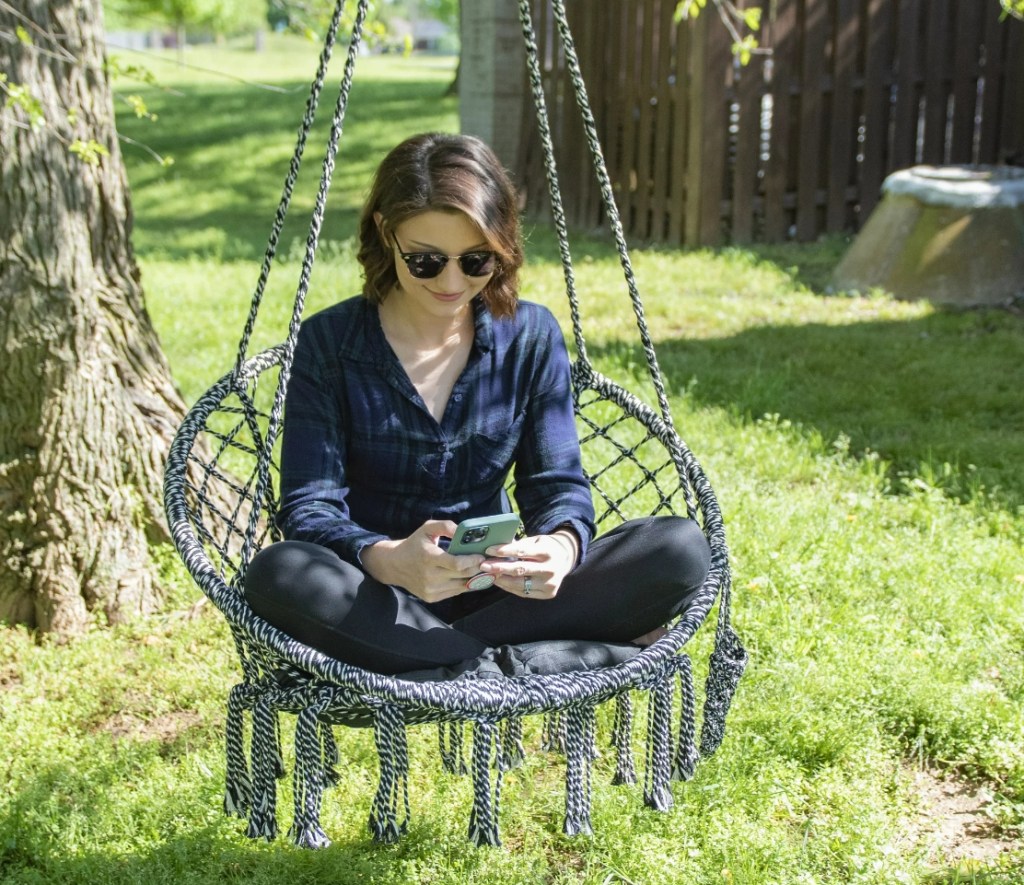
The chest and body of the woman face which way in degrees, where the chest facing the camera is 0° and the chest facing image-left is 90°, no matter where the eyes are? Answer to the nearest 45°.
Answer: approximately 0°

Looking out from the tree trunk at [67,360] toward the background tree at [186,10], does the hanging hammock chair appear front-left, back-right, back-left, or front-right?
back-right

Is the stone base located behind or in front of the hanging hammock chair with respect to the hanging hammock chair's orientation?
behind

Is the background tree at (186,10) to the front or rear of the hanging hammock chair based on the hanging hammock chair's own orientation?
to the rear

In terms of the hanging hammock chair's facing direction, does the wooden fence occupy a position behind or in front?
behind

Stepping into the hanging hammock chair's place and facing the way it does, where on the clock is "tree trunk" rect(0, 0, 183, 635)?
The tree trunk is roughly at 5 o'clock from the hanging hammock chair.
